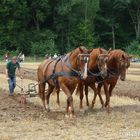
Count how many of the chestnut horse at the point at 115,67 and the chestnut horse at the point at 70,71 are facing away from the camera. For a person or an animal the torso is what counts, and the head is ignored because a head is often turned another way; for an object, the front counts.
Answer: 0

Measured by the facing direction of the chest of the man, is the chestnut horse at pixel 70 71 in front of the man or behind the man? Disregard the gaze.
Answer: in front

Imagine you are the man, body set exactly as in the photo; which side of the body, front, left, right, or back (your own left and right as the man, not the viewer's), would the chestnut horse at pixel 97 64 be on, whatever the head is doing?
front

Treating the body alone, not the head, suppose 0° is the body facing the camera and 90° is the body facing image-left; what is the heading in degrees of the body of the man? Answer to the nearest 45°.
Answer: approximately 315°

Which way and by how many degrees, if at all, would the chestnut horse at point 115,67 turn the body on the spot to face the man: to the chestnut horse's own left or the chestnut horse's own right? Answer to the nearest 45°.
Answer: approximately 180°

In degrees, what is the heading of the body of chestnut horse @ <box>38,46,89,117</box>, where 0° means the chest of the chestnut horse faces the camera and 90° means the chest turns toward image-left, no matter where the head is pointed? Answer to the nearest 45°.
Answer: approximately 315°

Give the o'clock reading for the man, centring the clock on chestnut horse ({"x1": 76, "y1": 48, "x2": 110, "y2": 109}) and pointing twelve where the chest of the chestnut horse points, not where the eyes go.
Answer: The man is roughly at 6 o'clock from the chestnut horse.

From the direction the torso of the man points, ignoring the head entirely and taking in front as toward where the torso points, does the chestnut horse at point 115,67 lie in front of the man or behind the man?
in front
